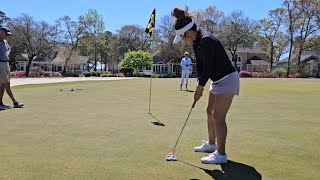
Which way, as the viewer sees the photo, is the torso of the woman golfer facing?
to the viewer's left
